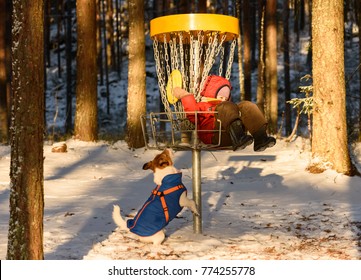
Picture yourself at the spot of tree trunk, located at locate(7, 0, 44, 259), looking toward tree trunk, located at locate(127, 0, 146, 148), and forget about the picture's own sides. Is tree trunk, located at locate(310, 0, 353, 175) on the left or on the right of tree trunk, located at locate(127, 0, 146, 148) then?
right

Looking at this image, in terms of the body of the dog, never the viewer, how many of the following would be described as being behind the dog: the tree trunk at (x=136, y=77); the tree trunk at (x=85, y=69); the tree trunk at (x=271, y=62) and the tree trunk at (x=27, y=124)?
1

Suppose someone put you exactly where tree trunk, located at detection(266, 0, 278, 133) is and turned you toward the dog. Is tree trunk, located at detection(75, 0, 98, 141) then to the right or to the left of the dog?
right

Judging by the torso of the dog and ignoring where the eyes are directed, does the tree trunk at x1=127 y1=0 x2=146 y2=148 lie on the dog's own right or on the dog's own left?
on the dog's own left

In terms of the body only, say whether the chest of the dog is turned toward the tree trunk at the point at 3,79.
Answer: no

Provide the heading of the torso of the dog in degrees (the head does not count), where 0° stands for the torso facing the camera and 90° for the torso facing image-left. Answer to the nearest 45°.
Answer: approximately 225°

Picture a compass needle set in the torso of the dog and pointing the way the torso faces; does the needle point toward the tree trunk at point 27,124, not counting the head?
no

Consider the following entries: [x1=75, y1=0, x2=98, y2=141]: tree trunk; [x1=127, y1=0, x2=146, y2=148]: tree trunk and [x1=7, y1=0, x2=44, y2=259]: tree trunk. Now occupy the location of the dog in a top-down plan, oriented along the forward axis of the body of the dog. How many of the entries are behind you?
1

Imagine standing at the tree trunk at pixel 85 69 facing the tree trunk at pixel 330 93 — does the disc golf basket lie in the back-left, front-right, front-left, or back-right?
front-right

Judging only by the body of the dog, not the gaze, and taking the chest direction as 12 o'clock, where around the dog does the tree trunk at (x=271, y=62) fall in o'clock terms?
The tree trunk is roughly at 11 o'clock from the dog.

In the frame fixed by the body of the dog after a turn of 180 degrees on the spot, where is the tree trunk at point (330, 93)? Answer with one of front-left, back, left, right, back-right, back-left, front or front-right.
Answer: back

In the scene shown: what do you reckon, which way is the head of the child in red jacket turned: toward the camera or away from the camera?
toward the camera

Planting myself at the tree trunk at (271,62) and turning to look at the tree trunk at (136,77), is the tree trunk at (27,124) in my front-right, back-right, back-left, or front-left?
front-left

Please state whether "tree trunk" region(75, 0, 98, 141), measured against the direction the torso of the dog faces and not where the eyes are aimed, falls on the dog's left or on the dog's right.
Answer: on the dog's left

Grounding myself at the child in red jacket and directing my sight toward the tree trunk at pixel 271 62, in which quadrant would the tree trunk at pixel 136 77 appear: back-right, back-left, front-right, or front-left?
front-left
